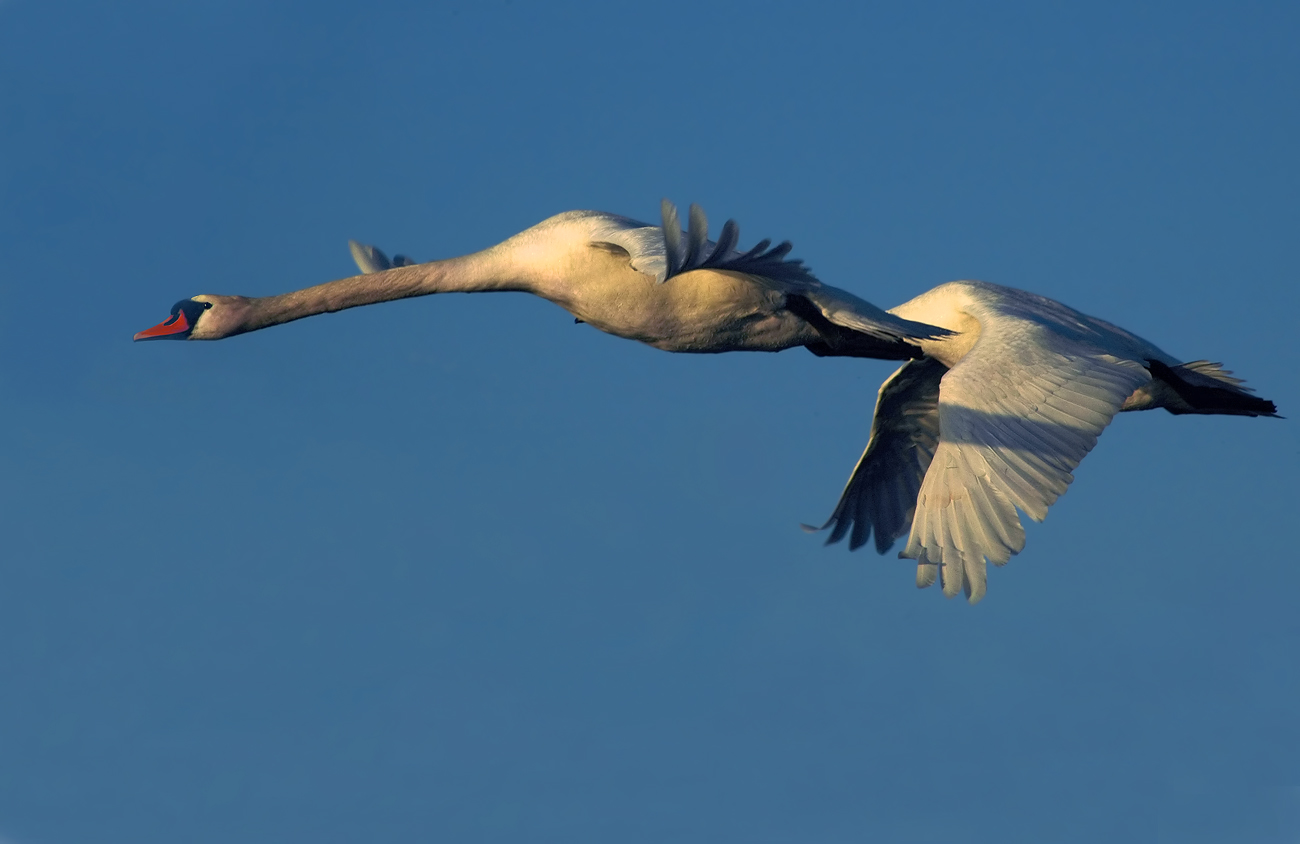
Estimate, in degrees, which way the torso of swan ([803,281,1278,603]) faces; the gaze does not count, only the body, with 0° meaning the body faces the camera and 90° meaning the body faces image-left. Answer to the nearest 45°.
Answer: approximately 90°

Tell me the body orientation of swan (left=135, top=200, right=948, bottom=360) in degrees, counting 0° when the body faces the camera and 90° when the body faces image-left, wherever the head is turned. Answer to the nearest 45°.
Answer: approximately 90°

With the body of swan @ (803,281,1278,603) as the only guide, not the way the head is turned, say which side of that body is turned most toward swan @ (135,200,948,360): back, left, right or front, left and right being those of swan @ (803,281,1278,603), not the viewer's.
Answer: front

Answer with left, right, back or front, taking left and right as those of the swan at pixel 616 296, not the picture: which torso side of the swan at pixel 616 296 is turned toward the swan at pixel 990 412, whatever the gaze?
back

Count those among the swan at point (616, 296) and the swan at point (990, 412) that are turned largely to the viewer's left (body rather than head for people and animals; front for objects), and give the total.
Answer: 2
